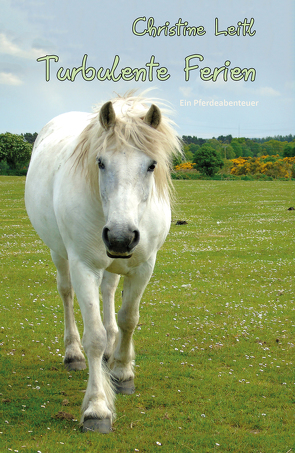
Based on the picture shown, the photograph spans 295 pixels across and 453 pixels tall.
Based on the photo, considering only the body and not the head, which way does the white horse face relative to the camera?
toward the camera
